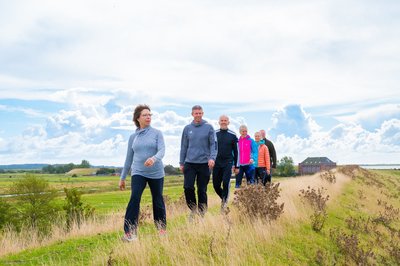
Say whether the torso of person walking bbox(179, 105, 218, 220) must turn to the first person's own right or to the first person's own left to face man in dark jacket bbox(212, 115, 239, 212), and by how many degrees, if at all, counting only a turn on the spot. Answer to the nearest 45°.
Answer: approximately 135° to the first person's own left

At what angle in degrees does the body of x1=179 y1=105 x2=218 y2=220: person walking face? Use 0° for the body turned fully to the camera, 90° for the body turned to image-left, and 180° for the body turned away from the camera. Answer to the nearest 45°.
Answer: approximately 0°

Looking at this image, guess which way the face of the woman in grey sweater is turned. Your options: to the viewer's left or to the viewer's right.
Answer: to the viewer's right

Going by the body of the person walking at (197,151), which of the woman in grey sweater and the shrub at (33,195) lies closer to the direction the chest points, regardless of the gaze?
the woman in grey sweater

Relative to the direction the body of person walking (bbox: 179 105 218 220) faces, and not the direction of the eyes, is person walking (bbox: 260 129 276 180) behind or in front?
behind

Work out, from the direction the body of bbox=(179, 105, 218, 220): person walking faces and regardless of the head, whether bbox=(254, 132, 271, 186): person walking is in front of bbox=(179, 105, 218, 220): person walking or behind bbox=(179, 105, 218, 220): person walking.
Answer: behind

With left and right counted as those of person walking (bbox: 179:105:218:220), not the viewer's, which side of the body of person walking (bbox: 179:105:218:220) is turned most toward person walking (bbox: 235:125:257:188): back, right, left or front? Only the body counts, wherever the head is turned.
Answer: back

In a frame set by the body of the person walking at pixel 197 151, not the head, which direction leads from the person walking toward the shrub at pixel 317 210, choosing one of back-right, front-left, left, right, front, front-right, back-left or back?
back-left

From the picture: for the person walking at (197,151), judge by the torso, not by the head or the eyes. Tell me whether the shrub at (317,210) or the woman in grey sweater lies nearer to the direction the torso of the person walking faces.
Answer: the woman in grey sweater

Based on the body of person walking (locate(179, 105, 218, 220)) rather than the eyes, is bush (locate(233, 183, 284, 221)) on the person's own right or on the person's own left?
on the person's own left
